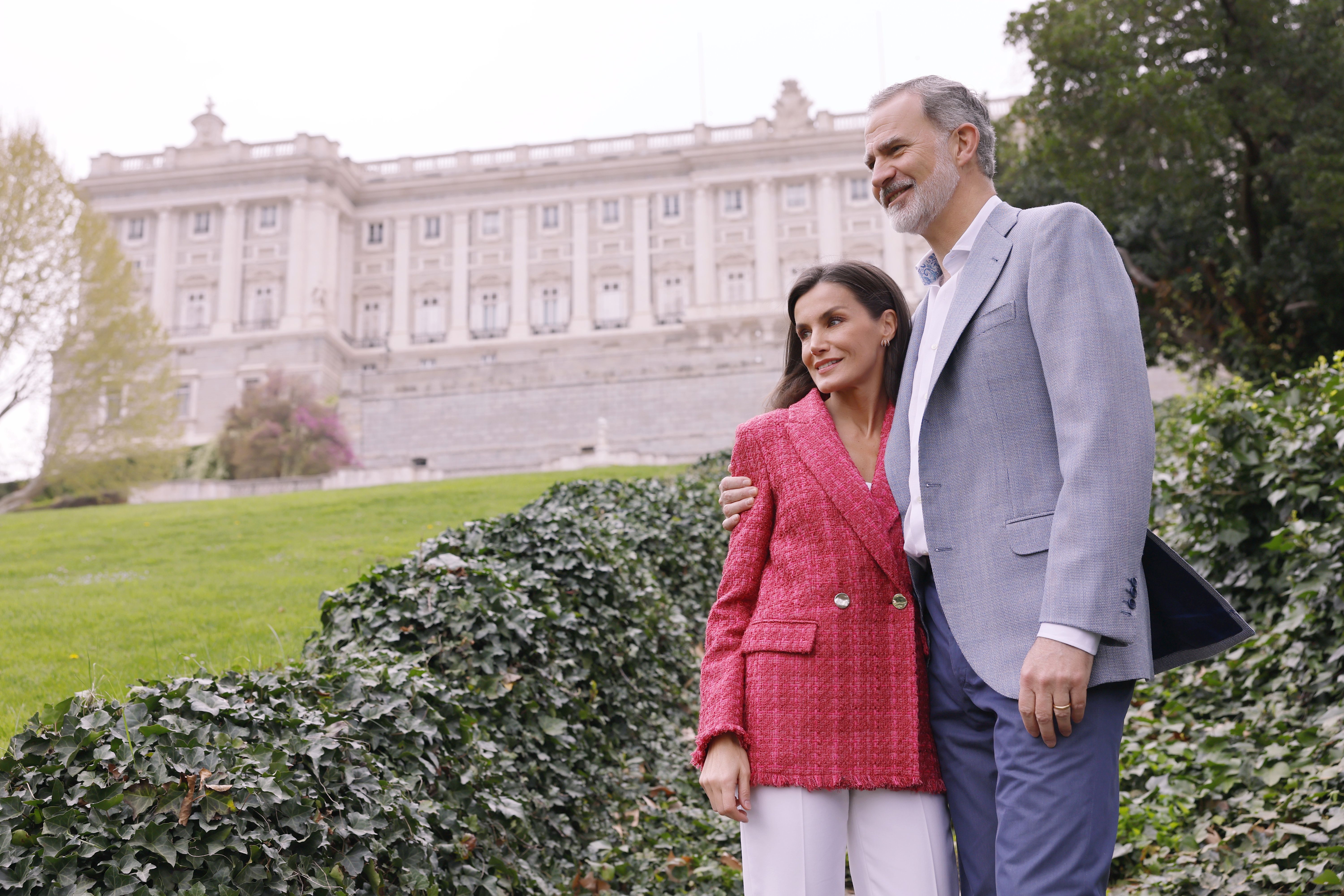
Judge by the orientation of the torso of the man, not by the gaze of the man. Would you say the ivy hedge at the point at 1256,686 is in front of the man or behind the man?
behind

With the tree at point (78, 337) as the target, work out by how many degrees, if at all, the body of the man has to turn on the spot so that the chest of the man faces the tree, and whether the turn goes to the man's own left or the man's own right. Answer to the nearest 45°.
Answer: approximately 90° to the man's own right

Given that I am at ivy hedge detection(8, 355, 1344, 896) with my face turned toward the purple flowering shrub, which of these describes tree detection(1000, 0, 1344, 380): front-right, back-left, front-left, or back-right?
front-right

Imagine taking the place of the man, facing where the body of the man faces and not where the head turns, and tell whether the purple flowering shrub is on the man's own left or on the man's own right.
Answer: on the man's own right

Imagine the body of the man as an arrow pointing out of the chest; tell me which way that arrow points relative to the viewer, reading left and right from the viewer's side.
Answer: facing the viewer and to the left of the viewer

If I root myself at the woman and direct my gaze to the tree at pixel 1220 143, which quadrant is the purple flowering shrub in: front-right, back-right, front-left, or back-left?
front-left

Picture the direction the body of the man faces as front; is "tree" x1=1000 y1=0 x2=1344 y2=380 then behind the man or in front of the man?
behind
